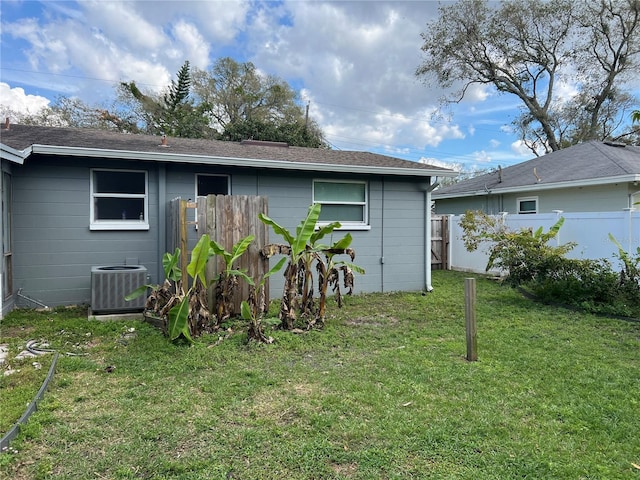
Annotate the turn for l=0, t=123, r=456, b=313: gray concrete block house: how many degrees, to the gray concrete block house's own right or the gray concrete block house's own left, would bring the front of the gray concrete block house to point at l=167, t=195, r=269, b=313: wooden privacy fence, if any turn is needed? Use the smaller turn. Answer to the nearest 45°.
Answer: approximately 135° to the gray concrete block house's own right

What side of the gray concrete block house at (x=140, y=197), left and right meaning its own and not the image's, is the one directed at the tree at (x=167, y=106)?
front

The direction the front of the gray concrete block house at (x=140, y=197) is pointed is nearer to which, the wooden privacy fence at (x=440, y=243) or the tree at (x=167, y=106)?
the tree

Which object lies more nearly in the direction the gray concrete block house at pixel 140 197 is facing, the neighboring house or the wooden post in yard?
the neighboring house

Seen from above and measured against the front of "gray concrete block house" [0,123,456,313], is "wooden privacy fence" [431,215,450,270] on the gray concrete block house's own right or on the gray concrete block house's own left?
on the gray concrete block house's own right

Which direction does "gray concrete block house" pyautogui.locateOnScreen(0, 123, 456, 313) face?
away from the camera

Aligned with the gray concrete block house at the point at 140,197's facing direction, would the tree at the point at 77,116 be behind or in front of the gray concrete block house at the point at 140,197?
in front

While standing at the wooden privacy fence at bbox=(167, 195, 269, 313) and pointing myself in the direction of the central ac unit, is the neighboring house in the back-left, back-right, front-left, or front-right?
back-right

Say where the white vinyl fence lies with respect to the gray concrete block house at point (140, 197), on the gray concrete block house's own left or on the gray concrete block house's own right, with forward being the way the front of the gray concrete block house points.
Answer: on the gray concrete block house's own right

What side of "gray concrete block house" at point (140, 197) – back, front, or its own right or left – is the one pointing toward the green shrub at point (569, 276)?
right
